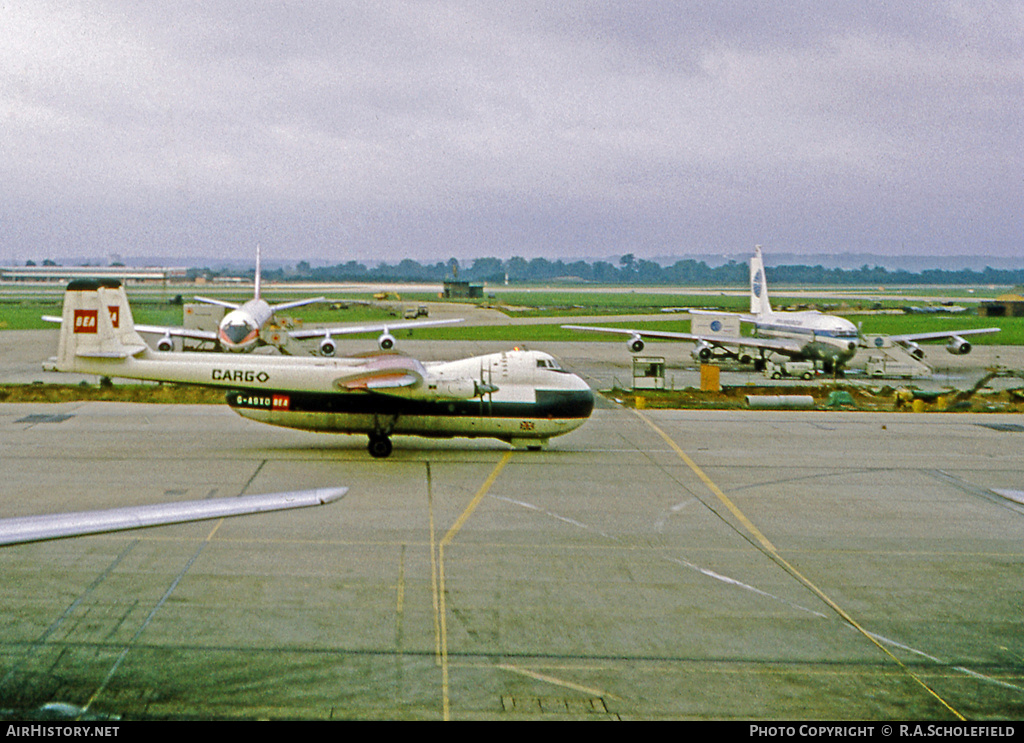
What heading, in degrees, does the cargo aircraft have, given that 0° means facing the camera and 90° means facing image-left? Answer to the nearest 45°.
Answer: approximately 270°
